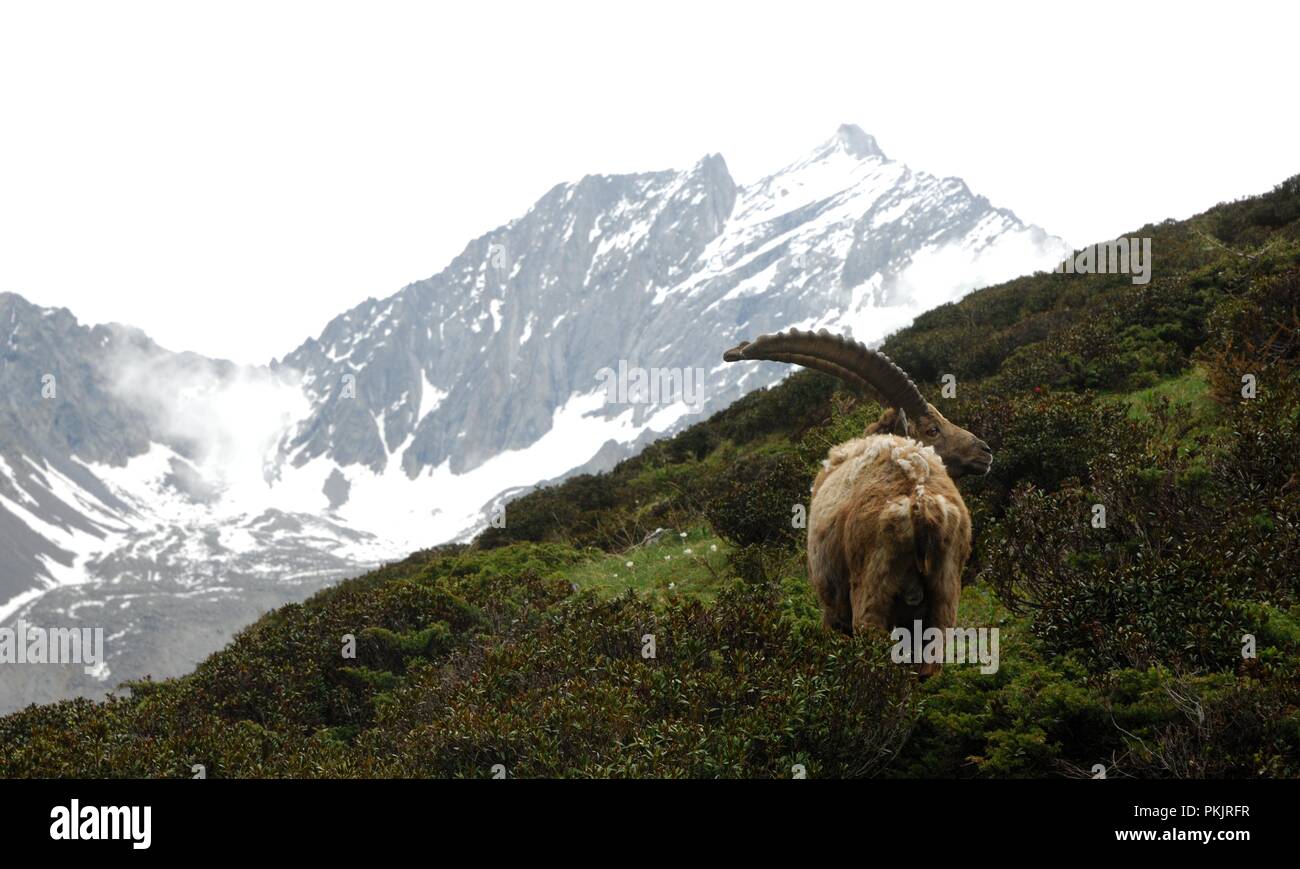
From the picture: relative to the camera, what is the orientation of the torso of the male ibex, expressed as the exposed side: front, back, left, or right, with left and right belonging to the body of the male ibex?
back
